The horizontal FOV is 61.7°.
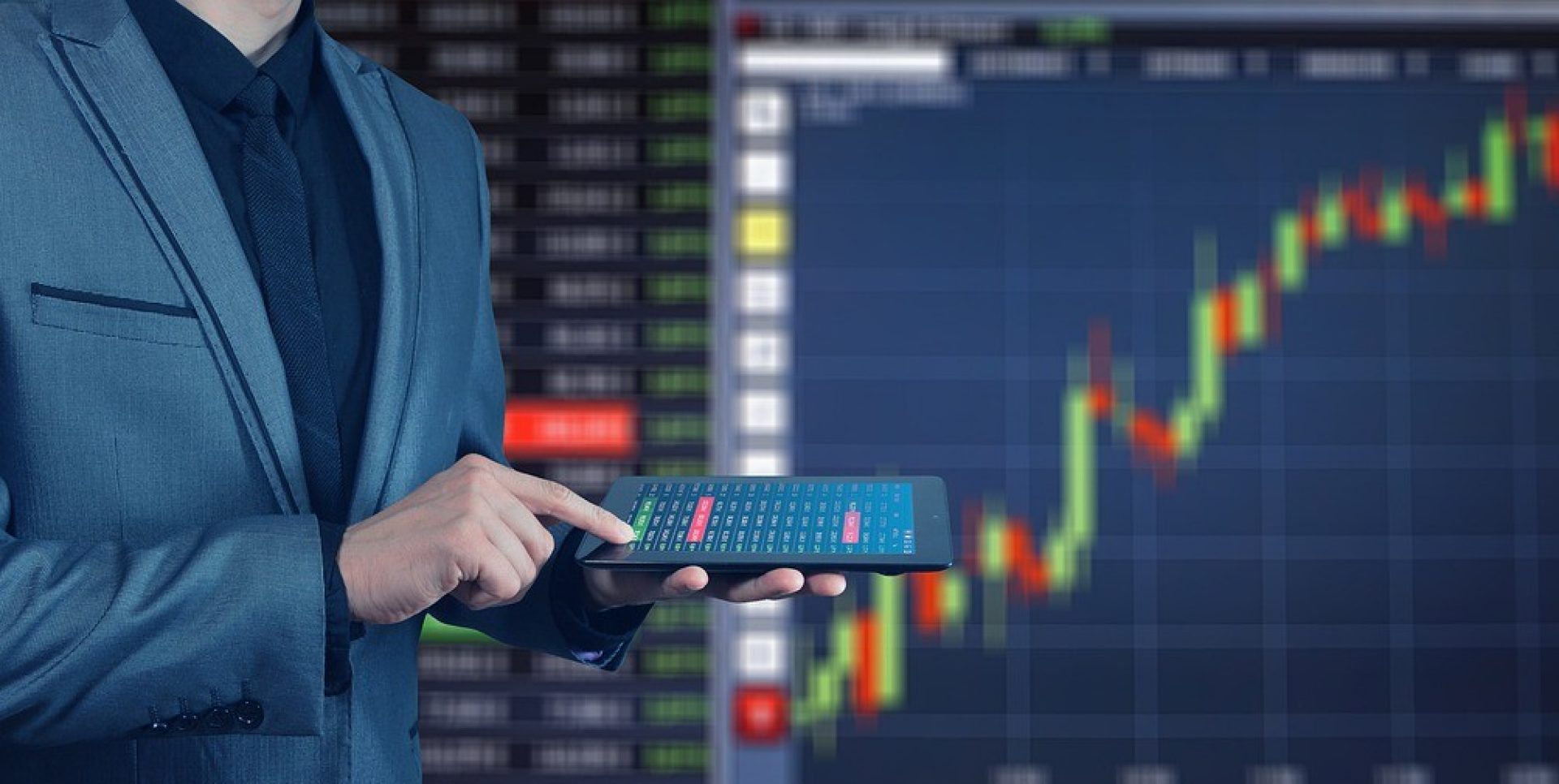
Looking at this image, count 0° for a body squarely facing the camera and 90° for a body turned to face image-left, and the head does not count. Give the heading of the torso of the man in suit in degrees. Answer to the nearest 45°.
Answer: approximately 315°
